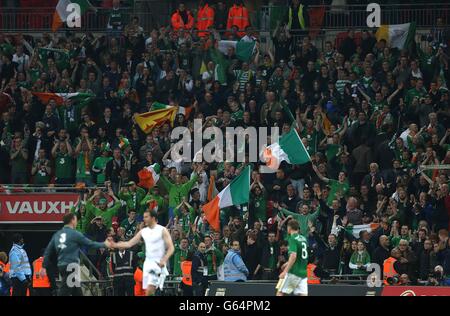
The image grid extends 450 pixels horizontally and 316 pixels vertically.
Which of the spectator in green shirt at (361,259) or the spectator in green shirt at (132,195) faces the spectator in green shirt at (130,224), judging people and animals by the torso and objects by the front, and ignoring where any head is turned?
the spectator in green shirt at (132,195)

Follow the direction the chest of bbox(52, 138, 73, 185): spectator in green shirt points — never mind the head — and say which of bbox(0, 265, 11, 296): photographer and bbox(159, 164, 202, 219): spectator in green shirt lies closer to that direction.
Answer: the photographer

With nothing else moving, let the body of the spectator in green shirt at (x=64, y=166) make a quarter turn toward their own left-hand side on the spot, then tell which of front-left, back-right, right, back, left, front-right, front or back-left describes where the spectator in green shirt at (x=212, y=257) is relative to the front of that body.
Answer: front-right

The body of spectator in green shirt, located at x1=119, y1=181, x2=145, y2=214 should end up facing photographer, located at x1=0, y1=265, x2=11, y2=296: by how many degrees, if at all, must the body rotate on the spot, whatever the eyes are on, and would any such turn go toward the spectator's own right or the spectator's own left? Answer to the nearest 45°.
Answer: approximately 45° to the spectator's own right

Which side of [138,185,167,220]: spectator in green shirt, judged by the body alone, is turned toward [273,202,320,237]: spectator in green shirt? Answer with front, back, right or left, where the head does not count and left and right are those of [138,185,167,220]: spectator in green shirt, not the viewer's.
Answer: left

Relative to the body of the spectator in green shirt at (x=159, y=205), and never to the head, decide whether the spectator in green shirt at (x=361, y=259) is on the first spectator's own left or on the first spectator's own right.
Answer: on the first spectator's own left

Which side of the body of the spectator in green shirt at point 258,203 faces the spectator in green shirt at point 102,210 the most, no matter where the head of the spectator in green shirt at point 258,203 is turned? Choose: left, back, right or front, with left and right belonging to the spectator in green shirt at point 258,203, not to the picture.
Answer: right
